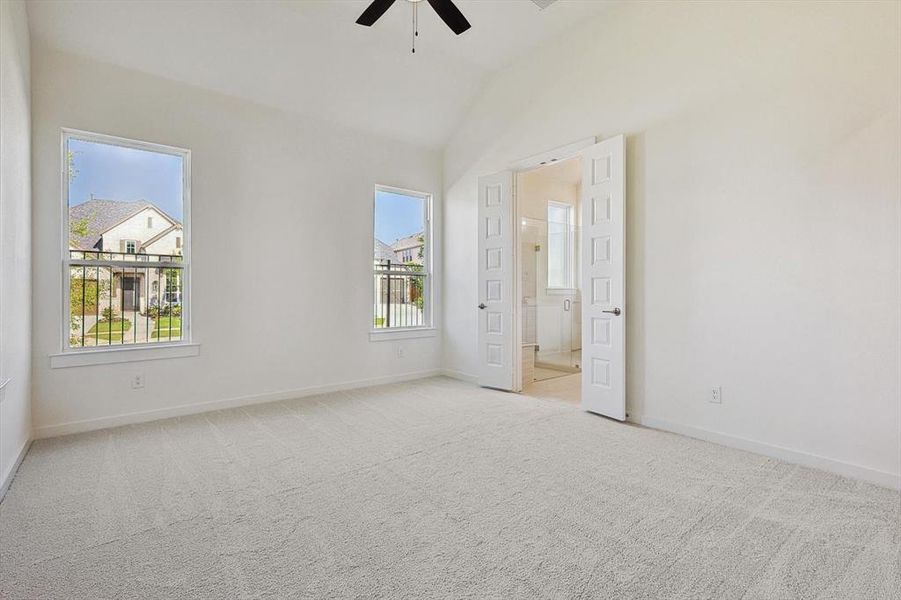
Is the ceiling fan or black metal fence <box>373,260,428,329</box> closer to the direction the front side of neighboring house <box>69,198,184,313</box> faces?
the ceiling fan

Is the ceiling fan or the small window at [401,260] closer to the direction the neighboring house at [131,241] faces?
the ceiling fan

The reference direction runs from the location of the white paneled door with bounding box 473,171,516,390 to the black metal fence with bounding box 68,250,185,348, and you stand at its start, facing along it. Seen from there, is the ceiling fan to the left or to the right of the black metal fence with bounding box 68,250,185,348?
left

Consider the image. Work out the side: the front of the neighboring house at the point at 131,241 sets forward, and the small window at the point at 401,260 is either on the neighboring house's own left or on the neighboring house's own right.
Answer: on the neighboring house's own left

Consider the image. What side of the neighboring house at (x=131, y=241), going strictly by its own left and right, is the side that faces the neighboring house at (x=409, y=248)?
left

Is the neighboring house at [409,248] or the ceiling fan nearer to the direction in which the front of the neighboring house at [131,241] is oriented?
the ceiling fan

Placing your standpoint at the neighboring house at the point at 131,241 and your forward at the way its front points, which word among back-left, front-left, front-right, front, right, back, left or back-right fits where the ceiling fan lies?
front-left

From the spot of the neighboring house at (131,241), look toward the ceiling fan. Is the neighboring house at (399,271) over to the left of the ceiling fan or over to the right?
left

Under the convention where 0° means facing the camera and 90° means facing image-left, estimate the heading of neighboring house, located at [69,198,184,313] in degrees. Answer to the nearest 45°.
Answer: approximately 0°
